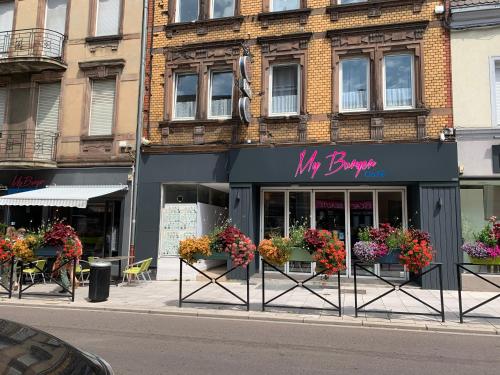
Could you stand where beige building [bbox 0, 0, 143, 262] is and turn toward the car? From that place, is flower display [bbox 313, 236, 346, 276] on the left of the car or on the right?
left

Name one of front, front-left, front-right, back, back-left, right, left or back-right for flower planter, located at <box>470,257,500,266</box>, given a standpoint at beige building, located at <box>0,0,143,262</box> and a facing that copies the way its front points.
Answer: front-left

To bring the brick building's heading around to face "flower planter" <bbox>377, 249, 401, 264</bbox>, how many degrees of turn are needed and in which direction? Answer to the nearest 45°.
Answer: approximately 45° to its left

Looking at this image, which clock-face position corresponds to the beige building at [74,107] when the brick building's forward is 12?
The beige building is roughly at 3 o'clock from the brick building.

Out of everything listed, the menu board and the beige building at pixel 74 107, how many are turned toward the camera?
2

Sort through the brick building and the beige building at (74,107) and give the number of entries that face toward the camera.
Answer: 2

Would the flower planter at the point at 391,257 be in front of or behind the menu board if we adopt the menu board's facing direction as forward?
in front

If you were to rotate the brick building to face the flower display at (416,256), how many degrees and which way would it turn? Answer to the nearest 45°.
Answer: approximately 45° to its left

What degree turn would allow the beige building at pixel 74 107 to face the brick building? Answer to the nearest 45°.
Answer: approximately 45° to its left

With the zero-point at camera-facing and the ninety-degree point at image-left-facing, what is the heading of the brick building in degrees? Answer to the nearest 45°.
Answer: approximately 0°

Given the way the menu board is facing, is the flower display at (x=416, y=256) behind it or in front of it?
in front
